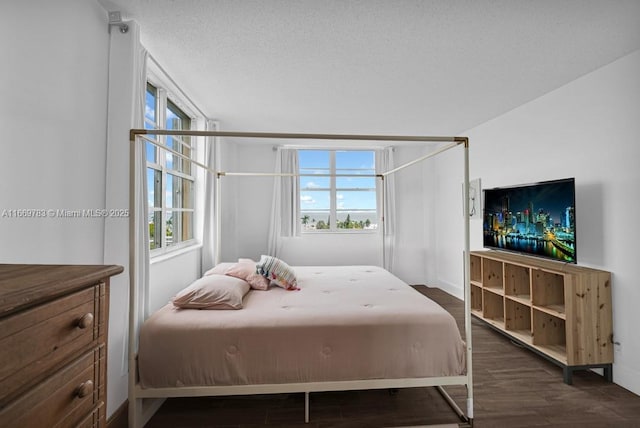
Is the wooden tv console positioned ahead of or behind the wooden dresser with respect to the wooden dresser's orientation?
ahead

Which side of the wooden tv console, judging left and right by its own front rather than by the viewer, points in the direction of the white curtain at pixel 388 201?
right

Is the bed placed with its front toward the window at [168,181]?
no

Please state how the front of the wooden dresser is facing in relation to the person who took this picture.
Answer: facing the viewer and to the right of the viewer

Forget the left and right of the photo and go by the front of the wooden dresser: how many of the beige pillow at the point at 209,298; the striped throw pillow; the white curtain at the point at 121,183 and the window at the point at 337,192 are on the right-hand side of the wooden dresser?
0

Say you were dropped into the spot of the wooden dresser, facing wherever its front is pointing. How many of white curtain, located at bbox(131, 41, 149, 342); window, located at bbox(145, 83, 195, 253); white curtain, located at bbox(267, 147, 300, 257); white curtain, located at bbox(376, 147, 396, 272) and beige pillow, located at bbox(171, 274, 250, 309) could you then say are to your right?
0

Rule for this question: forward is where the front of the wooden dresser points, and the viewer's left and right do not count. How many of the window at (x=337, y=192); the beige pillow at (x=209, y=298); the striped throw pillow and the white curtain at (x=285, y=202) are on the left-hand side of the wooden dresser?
4

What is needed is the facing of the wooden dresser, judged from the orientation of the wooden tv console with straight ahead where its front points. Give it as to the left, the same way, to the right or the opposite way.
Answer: the opposite way

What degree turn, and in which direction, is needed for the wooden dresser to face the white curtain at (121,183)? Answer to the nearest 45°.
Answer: approximately 135° to its left

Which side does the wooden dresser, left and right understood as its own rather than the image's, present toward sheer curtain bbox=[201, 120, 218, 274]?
left

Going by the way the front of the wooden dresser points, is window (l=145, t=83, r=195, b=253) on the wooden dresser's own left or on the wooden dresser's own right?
on the wooden dresser's own left
